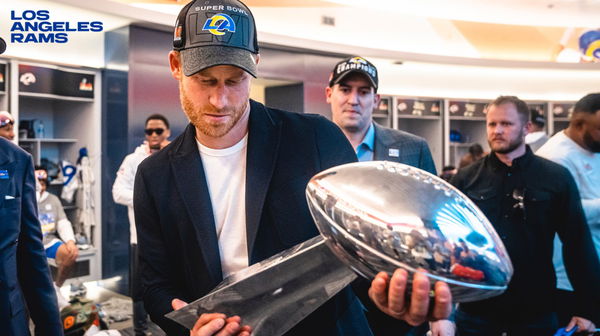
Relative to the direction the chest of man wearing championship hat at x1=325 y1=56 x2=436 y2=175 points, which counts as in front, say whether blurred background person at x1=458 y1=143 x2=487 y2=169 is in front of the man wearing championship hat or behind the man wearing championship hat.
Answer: behind

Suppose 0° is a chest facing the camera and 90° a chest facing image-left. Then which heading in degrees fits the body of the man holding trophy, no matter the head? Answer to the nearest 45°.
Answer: approximately 0°

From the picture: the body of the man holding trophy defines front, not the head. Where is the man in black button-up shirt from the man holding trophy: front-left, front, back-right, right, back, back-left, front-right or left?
back-left

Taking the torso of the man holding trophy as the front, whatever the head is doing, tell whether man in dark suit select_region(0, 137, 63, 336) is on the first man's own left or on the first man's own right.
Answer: on the first man's own right

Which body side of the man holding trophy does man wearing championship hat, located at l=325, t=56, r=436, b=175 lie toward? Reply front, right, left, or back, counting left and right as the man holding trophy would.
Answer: back

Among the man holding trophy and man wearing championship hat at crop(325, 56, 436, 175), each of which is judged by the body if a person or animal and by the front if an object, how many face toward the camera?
2

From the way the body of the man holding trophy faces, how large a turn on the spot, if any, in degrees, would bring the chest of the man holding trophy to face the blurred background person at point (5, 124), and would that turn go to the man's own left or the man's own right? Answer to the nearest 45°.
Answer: approximately 135° to the man's own right

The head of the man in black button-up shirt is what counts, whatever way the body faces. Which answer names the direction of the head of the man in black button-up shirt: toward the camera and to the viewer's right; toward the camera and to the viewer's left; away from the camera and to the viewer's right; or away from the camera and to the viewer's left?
toward the camera and to the viewer's left

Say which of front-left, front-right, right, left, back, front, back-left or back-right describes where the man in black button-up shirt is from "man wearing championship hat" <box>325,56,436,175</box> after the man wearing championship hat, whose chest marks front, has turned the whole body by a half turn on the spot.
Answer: right

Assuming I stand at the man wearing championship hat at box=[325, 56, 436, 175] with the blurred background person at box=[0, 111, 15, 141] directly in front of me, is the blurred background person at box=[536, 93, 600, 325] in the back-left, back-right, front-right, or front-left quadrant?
back-right
